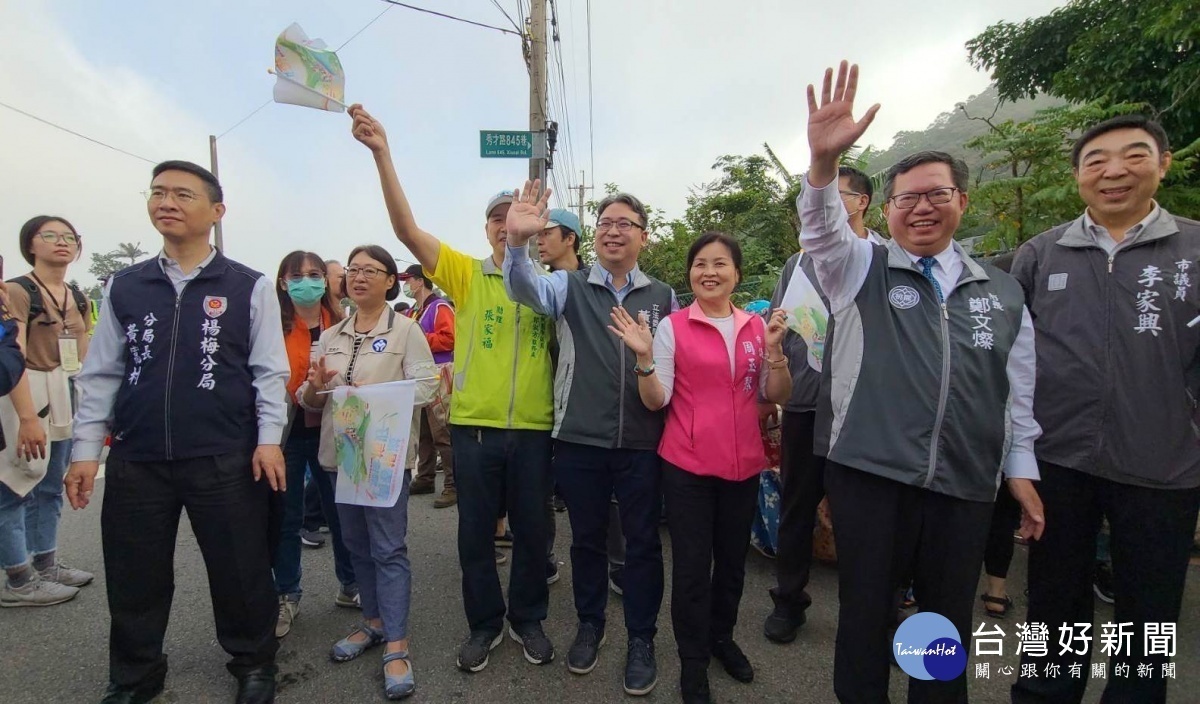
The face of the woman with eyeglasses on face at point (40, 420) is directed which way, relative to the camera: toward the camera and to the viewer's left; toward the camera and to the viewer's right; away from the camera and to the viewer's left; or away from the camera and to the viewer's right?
toward the camera and to the viewer's right

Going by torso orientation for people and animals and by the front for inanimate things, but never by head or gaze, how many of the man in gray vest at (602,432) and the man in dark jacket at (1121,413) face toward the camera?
2

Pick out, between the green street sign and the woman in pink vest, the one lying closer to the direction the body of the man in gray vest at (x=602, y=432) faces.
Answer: the woman in pink vest

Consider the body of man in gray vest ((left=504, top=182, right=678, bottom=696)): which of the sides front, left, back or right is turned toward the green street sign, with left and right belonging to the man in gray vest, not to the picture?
back

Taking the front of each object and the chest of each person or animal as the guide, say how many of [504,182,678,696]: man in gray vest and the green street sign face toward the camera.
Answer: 2

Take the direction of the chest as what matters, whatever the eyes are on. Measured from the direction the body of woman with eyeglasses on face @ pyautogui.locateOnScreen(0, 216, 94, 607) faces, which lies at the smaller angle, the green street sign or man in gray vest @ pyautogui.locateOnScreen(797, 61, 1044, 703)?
the man in gray vest

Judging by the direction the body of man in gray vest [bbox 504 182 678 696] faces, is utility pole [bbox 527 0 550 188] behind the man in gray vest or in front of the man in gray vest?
behind

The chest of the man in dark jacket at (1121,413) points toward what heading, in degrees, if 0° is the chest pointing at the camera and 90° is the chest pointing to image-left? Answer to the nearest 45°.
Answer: approximately 0°

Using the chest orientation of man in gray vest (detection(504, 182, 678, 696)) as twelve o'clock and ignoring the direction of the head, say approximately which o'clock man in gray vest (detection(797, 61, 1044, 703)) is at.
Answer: man in gray vest (detection(797, 61, 1044, 703)) is roughly at 10 o'clock from man in gray vest (detection(504, 182, 678, 696)).
